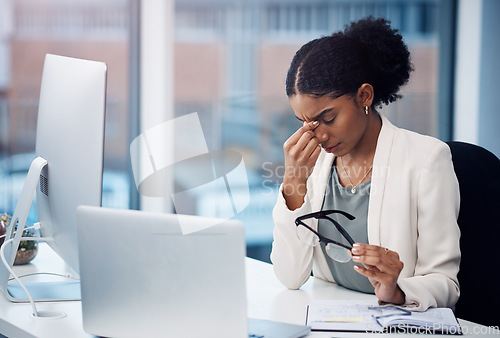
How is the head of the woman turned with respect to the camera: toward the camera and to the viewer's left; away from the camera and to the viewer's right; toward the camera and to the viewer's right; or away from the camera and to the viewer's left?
toward the camera and to the viewer's left

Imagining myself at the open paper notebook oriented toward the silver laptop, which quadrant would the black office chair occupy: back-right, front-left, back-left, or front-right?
back-right

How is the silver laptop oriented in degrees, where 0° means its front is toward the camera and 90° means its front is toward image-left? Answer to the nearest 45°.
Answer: approximately 225°

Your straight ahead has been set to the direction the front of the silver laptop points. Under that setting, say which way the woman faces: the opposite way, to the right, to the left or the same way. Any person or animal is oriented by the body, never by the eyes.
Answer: the opposite way

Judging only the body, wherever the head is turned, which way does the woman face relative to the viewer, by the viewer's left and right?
facing the viewer and to the left of the viewer

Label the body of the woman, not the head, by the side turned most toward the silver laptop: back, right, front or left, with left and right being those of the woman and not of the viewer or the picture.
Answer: front
